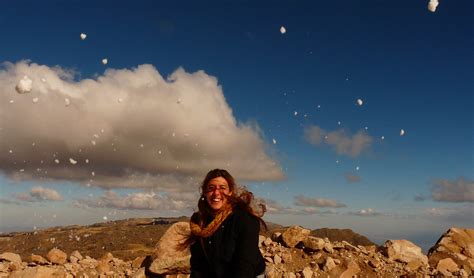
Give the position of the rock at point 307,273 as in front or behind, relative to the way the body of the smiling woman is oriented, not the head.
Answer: behind

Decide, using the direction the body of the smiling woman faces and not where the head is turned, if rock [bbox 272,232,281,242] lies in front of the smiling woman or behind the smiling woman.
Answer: behind

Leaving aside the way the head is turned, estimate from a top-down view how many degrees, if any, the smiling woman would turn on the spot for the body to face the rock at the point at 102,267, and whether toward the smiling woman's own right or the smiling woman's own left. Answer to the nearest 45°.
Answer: approximately 135° to the smiling woman's own right

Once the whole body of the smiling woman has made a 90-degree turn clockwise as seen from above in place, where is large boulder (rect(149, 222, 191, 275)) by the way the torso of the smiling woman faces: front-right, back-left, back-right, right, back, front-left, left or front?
front-right

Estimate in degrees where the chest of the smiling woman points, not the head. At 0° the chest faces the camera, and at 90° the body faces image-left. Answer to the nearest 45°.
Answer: approximately 45°

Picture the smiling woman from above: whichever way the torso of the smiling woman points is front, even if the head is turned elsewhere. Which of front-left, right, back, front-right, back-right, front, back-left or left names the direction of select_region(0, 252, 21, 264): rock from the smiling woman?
right

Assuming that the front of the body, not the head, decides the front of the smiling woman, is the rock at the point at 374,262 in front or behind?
behind

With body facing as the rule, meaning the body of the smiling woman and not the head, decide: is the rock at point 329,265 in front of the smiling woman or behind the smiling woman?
behind

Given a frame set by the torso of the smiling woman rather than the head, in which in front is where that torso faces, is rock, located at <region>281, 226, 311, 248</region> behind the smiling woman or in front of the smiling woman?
behind
